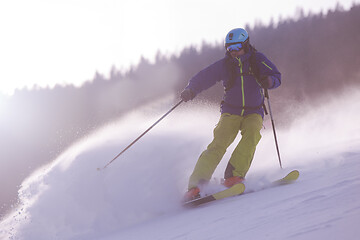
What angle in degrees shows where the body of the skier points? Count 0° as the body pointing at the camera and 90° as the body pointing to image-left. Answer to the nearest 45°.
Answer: approximately 0°
